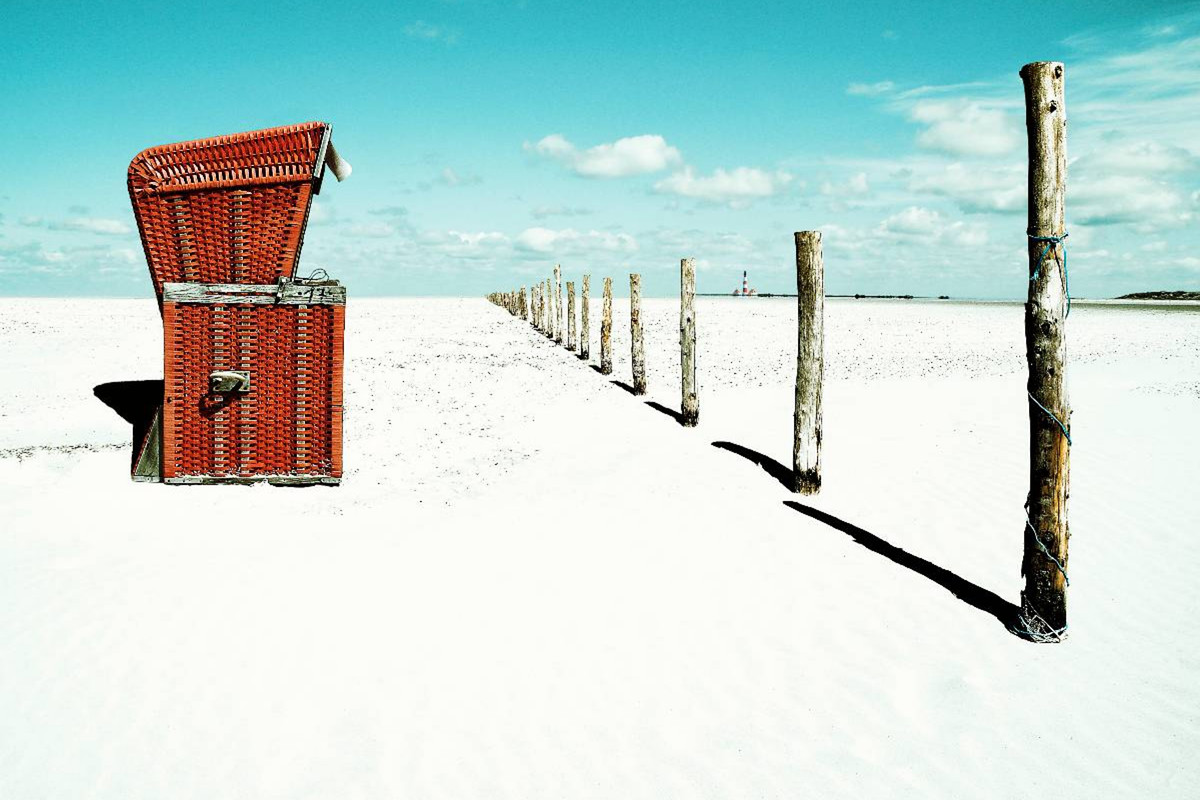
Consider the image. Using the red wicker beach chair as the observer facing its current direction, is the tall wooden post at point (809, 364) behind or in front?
in front

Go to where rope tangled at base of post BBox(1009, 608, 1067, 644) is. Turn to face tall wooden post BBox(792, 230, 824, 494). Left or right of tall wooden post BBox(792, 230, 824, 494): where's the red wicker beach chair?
left

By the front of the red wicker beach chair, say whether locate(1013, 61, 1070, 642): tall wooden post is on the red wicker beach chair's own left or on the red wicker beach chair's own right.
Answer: on the red wicker beach chair's own right

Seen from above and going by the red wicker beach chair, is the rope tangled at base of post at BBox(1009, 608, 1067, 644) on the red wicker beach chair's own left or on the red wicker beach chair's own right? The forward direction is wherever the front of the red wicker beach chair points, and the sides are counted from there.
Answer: on the red wicker beach chair's own right

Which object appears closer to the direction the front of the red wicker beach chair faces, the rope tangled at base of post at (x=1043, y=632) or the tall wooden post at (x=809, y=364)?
the tall wooden post
